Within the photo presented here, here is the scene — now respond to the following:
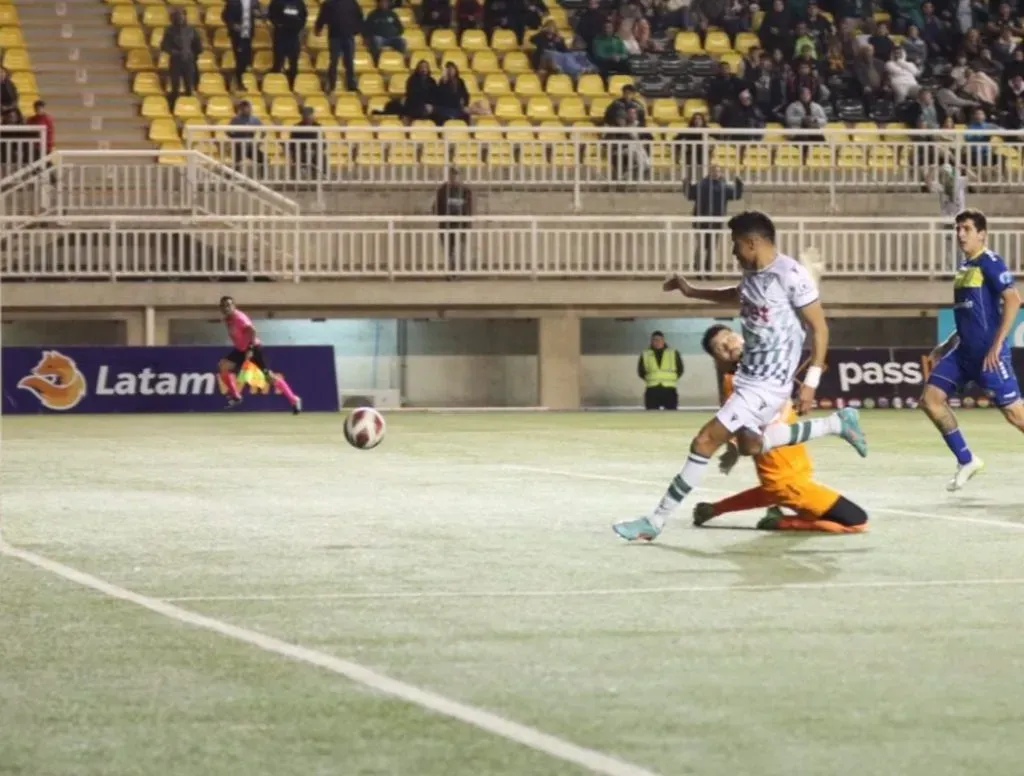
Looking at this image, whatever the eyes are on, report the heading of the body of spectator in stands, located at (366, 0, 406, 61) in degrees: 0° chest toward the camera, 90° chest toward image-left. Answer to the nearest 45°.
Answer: approximately 0°

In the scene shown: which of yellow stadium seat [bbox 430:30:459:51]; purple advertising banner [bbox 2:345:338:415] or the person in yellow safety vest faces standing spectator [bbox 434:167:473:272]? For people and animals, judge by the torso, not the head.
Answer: the yellow stadium seat

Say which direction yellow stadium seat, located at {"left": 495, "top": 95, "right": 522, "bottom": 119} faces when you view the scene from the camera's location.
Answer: facing the viewer

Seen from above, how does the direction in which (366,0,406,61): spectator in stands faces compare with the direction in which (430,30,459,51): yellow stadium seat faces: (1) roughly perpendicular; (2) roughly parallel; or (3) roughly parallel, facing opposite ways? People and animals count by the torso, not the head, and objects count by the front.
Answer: roughly parallel

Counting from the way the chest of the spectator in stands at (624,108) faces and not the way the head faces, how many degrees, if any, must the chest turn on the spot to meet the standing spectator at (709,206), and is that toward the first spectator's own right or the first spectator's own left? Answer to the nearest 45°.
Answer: approximately 45° to the first spectator's own left

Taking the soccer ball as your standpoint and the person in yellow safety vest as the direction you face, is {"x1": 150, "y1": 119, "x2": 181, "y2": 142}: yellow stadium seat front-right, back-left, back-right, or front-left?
front-left

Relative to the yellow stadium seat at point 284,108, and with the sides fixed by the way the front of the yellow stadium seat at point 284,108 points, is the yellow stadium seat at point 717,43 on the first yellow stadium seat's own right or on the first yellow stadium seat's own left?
on the first yellow stadium seat's own left

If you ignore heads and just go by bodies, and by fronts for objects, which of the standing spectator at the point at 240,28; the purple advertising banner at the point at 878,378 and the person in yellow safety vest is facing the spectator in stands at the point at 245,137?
the standing spectator

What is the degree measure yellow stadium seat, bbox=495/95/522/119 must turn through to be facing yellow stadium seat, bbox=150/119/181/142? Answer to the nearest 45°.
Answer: approximately 90° to its right

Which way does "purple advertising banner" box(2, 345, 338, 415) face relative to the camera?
toward the camera

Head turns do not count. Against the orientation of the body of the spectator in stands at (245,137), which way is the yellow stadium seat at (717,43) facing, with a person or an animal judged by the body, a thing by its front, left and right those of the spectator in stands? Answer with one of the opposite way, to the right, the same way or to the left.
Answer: the same way

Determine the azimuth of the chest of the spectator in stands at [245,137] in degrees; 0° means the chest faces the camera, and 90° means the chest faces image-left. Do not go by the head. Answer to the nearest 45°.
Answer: approximately 0°

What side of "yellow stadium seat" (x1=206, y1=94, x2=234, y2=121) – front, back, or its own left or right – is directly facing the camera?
front

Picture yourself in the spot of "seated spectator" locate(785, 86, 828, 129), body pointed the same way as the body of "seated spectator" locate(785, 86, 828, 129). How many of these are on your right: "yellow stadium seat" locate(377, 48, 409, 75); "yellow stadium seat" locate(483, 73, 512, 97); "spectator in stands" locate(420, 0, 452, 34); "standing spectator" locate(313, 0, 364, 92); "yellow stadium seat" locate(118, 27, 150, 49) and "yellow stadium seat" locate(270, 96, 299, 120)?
6

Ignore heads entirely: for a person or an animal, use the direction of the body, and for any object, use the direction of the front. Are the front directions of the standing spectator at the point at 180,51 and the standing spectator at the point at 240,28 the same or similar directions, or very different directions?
same or similar directions

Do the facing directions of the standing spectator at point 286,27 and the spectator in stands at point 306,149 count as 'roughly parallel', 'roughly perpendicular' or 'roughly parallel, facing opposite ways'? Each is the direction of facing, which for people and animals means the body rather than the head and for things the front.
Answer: roughly parallel

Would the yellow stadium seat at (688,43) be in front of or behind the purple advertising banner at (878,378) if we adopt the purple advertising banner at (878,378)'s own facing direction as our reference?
behind

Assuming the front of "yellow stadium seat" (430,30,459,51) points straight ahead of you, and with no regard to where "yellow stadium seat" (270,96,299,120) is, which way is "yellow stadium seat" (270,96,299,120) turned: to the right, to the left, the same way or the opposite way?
the same way

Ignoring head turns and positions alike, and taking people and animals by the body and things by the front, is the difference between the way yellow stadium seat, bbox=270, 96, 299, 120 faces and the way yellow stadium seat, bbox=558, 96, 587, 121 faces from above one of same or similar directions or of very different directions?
same or similar directions

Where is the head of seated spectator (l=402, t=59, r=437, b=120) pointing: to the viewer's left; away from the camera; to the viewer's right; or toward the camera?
toward the camera
